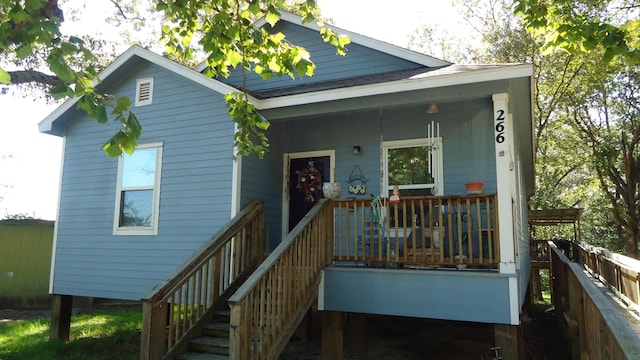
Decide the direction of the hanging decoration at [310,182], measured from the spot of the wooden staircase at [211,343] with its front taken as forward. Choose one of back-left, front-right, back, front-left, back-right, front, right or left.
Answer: back

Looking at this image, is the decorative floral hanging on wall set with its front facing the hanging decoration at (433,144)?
no

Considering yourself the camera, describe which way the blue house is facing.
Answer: facing the viewer and to the left of the viewer

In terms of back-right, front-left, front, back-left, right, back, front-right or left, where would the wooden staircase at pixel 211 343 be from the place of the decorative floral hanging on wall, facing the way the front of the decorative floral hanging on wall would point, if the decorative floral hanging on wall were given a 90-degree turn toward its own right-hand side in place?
front-left

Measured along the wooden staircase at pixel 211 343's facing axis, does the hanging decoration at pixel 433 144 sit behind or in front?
behind

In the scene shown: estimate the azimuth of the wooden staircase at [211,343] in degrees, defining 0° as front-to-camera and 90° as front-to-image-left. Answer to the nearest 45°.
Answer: approximately 45°

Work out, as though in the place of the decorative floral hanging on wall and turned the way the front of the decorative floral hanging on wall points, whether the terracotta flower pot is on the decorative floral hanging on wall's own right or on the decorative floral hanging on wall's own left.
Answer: on the decorative floral hanging on wall's own left

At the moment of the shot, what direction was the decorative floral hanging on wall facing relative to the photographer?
facing the viewer
